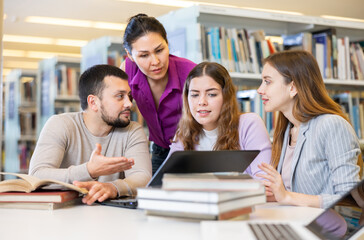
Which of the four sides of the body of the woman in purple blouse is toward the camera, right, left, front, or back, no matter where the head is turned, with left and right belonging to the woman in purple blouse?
front

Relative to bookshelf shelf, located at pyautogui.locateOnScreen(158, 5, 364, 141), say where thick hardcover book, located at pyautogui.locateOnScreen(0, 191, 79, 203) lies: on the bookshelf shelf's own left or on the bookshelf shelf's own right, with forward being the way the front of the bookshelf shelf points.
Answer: on the bookshelf shelf's own right

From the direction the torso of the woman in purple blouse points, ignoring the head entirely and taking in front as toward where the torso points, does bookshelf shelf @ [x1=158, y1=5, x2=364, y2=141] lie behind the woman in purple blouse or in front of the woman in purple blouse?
behind

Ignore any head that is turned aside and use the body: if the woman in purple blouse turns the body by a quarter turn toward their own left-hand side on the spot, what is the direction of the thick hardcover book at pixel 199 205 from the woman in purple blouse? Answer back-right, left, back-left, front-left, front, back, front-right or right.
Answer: right

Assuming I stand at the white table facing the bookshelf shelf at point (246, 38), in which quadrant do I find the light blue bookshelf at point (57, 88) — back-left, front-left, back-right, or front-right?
front-left

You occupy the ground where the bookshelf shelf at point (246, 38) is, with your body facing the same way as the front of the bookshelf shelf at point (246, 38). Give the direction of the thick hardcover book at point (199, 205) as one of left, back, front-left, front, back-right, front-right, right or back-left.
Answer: front-right

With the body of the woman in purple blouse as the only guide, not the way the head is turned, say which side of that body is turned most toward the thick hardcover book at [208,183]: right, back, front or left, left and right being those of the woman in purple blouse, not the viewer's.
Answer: front

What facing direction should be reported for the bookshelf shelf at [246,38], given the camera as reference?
facing the viewer and to the right of the viewer

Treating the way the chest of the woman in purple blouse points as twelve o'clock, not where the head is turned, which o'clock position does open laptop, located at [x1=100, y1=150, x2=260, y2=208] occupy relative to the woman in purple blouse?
The open laptop is roughly at 12 o'clock from the woman in purple blouse.
